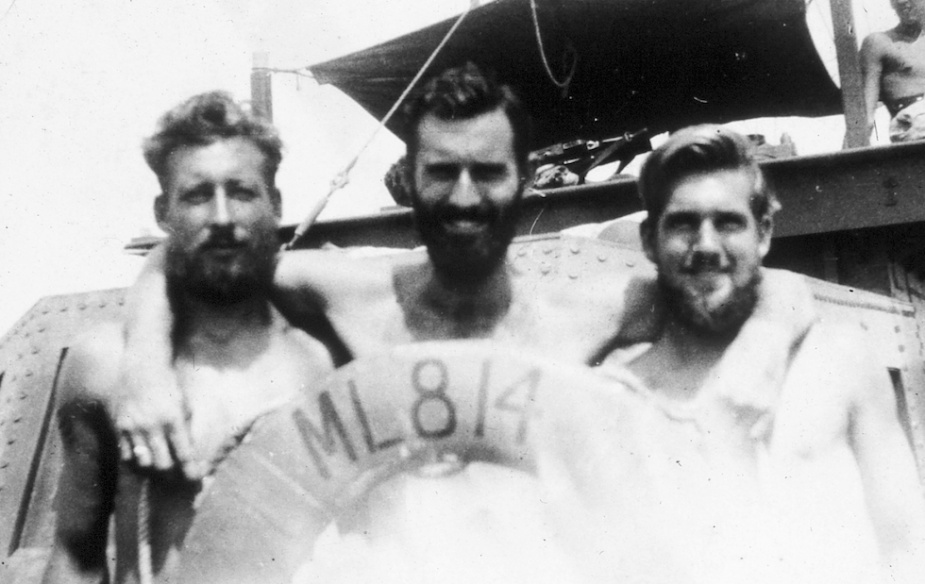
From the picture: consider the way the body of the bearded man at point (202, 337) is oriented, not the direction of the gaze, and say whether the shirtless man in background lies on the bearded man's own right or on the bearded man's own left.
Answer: on the bearded man's own left

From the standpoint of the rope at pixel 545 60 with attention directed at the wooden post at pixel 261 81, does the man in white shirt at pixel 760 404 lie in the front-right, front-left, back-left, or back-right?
back-left

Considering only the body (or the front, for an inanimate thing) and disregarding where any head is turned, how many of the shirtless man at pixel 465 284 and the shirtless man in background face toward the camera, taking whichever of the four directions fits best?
2

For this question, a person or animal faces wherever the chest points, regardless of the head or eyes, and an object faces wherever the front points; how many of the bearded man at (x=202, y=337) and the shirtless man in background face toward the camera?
2

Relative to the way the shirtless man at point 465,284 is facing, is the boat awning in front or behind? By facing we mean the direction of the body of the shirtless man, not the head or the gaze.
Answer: behind

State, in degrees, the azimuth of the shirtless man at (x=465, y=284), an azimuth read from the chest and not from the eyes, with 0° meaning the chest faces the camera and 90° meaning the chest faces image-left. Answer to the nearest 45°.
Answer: approximately 0°

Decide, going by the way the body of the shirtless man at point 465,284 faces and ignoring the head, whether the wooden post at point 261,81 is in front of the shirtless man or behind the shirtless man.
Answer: behind

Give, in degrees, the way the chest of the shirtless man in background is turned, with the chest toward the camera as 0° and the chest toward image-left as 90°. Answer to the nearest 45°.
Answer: approximately 0°

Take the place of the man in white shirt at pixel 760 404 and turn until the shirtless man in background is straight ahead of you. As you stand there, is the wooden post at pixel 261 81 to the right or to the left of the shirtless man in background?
left
